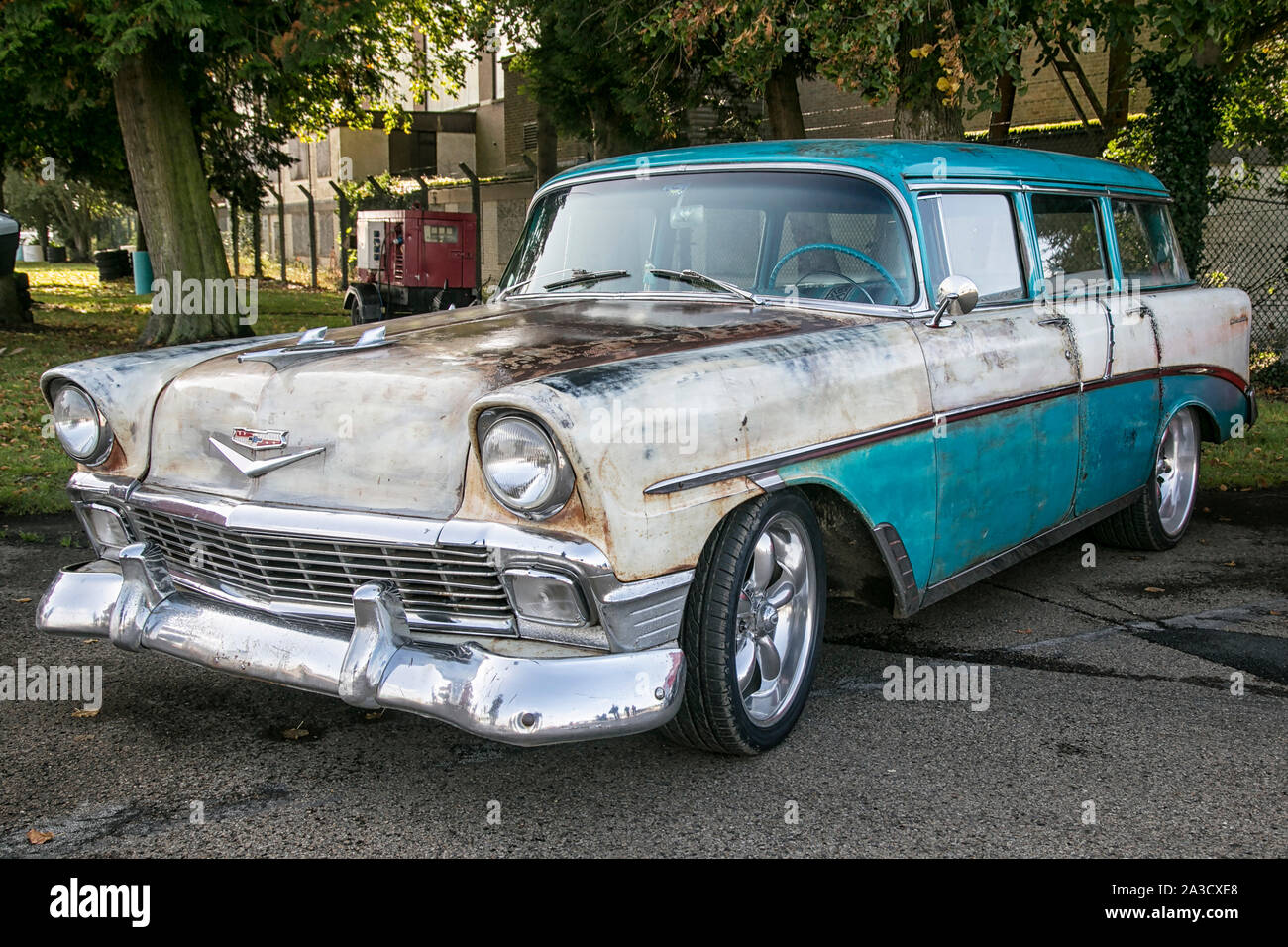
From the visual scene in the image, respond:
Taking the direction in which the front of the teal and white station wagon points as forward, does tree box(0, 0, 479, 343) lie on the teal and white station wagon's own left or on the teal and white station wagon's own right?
on the teal and white station wagon's own right

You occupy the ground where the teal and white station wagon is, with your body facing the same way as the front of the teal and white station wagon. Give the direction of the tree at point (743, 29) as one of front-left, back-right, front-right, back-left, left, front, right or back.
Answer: back-right

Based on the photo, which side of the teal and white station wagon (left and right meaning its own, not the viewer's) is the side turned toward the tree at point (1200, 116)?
back

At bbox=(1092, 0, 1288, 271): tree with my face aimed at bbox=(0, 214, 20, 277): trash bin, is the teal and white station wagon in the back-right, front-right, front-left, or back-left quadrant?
front-left

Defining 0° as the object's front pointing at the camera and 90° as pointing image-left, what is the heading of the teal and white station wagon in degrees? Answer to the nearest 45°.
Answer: approximately 45°

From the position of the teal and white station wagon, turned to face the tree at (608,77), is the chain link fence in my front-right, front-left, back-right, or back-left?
front-right

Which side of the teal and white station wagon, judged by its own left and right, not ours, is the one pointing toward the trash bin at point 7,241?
right

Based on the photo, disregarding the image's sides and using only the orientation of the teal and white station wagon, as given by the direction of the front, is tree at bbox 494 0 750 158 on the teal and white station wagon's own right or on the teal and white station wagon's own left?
on the teal and white station wagon's own right

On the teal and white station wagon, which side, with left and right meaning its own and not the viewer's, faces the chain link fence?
back
